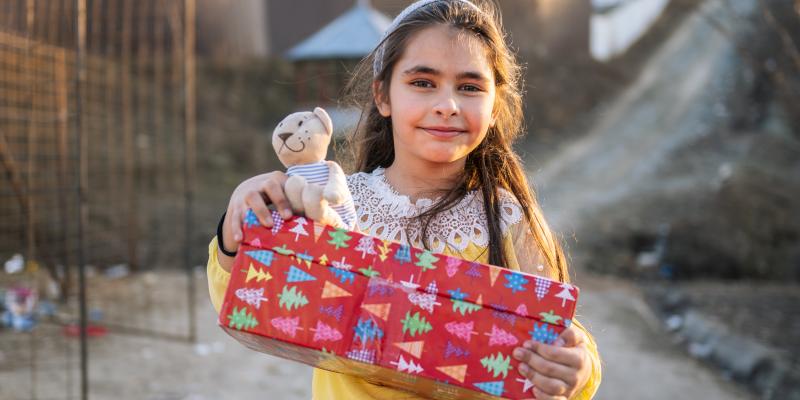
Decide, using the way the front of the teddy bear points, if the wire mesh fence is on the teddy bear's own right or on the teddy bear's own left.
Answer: on the teddy bear's own right

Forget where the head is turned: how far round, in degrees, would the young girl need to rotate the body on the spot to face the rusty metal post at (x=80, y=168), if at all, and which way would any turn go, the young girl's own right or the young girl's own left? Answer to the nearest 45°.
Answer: approximately 135° to the young girl's own right

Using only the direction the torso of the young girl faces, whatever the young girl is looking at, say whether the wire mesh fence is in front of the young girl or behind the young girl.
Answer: behind

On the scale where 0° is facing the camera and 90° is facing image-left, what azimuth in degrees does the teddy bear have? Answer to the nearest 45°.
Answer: approximately 45°

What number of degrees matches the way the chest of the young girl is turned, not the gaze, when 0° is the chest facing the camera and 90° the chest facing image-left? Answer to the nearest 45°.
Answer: approximately 0°
